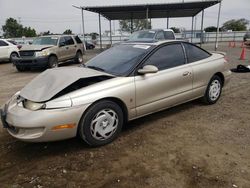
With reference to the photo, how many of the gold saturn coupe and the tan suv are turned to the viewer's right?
0

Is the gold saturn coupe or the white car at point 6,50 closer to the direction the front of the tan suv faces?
the gold saturn coupe

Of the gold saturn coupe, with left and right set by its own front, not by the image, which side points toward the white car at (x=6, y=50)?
right

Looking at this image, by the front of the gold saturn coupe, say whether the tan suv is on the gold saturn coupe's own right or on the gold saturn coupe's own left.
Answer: on the gold saturn coupe's own right

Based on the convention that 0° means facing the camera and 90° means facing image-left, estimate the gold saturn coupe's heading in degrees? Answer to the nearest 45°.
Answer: approximately 45°

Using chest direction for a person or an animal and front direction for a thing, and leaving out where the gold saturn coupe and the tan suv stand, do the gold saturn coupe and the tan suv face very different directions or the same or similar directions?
same or similar directions

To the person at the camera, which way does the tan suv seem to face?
facing the viewer and to the left of the viewer

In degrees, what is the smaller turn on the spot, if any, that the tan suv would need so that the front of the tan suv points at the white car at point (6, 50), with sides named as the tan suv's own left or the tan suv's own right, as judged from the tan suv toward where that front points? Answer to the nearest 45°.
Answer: approximately 90° to the tan suv's own right

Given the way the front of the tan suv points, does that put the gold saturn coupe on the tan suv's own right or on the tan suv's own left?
on the tan suv's own left
